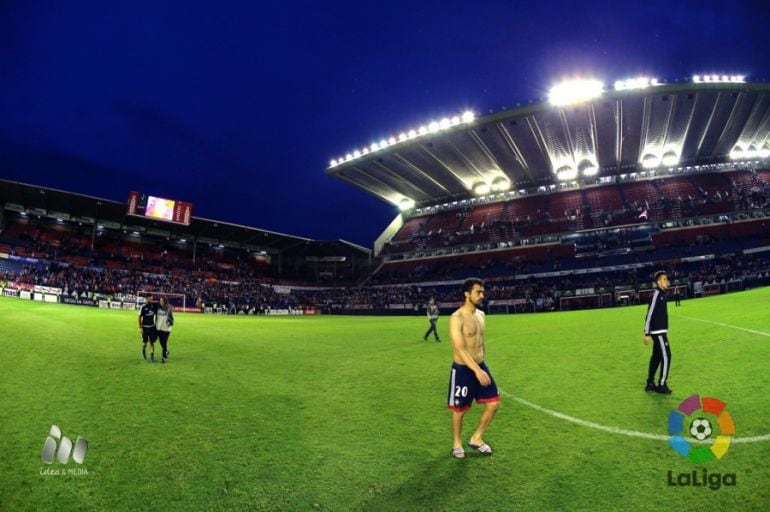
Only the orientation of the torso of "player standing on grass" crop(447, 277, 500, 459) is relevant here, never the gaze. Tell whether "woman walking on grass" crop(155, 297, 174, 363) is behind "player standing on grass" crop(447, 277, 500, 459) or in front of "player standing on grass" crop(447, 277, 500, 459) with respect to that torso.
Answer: behind

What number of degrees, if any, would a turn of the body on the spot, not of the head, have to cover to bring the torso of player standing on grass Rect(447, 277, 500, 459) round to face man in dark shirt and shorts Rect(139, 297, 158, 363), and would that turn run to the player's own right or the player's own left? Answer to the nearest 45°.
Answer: approximately 180°

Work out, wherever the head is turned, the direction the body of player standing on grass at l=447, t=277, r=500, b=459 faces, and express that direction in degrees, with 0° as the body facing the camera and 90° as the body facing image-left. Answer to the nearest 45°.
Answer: approximately 315°

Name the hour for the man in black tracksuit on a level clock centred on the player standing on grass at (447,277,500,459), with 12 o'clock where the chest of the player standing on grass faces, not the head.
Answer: The man in black tracksuit is roughly at 9 o'clock from the player standing on grass.

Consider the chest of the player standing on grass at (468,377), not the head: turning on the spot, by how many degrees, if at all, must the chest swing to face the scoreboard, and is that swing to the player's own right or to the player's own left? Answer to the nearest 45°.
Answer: approximately 180°
